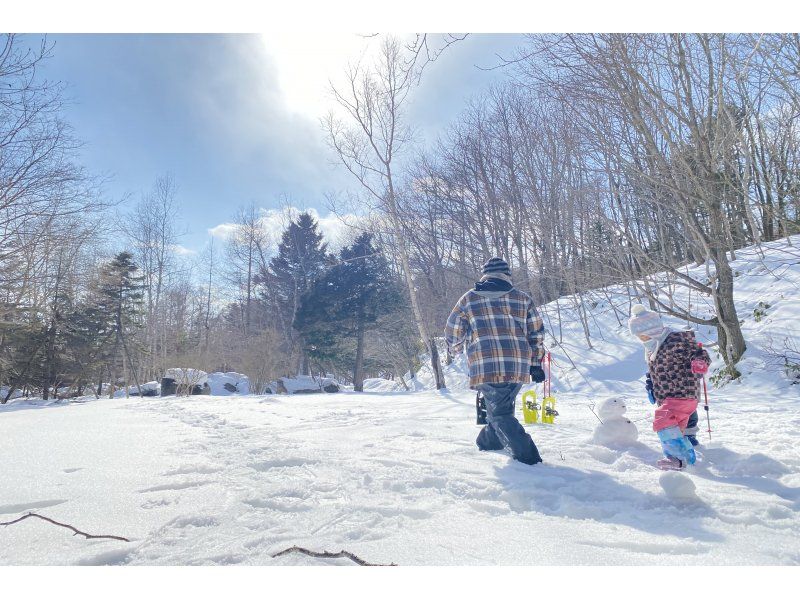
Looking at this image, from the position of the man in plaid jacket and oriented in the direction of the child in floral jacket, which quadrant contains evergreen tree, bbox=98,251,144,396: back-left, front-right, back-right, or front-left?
back-left

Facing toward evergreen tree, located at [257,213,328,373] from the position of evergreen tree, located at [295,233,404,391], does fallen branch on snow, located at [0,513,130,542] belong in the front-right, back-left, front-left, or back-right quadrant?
back-left

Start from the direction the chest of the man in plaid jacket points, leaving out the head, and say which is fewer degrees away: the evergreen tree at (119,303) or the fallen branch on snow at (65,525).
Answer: the evergreen tree

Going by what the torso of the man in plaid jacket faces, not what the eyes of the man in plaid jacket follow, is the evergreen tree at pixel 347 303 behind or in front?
in front

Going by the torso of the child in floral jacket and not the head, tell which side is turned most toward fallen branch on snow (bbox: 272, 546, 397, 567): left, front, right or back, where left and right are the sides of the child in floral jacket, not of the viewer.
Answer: left

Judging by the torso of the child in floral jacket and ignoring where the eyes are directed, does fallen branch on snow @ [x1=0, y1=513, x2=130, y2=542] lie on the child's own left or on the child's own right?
on the child's own left

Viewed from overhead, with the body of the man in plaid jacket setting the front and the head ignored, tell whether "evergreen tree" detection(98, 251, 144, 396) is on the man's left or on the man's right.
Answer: on the man's left

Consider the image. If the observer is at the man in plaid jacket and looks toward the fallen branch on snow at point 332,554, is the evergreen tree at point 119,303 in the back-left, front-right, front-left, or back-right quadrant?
back-right

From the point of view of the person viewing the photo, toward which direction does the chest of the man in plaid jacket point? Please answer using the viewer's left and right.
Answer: facing away from the viewer

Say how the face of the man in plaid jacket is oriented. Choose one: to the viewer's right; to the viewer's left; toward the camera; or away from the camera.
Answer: away from the camera

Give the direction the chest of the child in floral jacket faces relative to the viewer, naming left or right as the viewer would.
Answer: facing to the left of the viewer
